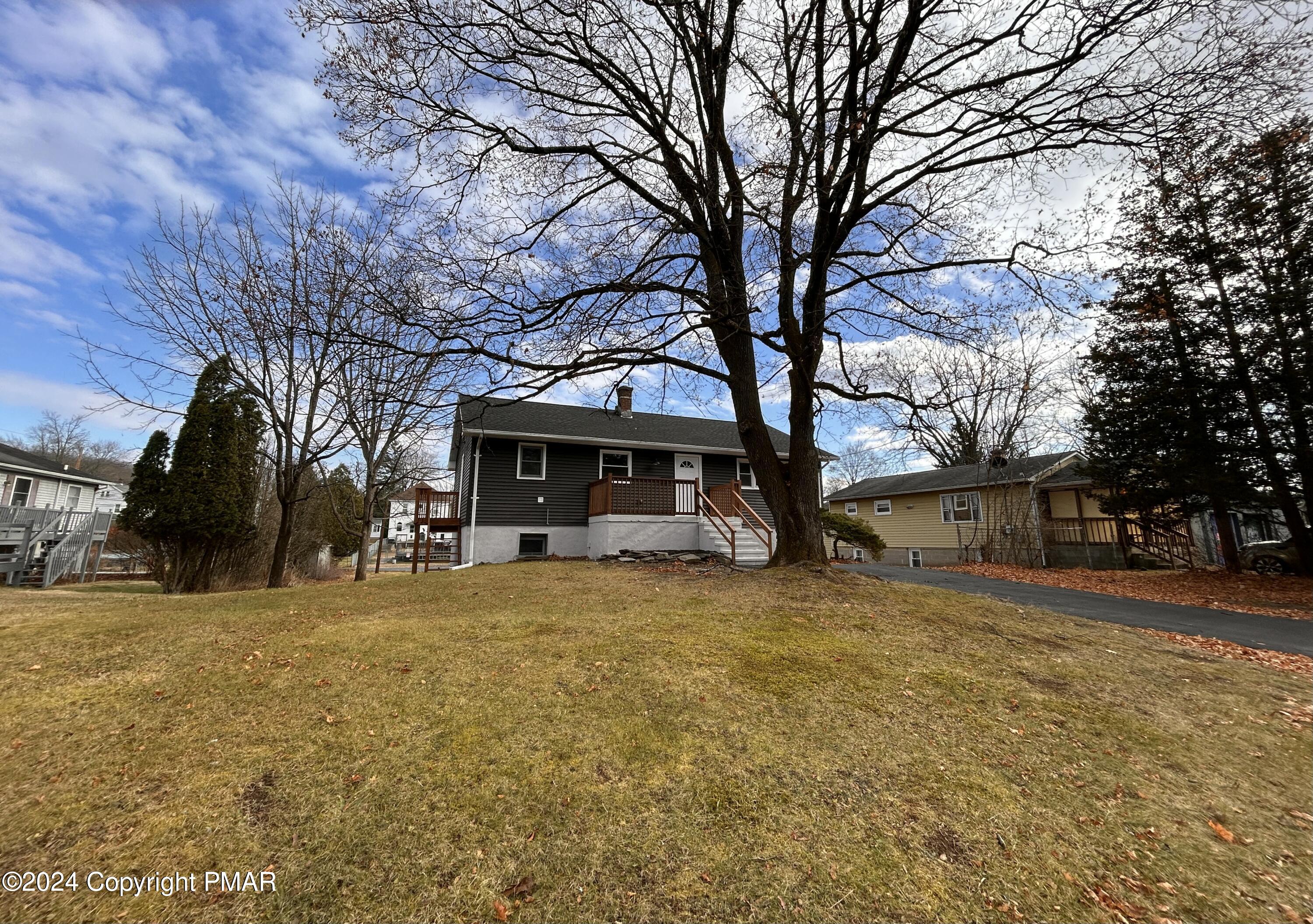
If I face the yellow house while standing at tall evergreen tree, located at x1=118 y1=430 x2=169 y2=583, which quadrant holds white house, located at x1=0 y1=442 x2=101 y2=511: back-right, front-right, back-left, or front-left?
back-left

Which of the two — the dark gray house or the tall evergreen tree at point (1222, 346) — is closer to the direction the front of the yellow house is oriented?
the tall evergreen tree

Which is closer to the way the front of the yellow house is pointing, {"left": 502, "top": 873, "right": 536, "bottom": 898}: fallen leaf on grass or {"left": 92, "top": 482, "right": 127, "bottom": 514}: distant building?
the fallen leaf on grass

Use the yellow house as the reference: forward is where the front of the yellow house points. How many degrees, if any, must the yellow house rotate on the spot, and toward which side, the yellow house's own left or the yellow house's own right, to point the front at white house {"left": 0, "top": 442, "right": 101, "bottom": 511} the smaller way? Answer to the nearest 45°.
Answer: approximately 90° to the yellow house's own right

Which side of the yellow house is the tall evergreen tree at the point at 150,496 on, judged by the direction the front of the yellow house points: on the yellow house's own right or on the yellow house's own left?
on the yellow house's own right

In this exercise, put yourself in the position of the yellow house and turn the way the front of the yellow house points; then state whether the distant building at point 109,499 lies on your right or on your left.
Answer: on your right

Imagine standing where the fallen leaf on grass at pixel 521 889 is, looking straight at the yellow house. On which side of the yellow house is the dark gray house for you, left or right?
left

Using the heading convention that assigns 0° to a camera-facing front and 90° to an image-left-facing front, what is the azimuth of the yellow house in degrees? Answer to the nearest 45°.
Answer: approximately 315°

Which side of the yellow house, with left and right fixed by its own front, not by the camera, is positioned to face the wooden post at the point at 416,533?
right

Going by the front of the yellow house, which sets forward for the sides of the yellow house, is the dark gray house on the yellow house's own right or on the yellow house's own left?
on the yellow house's own right
